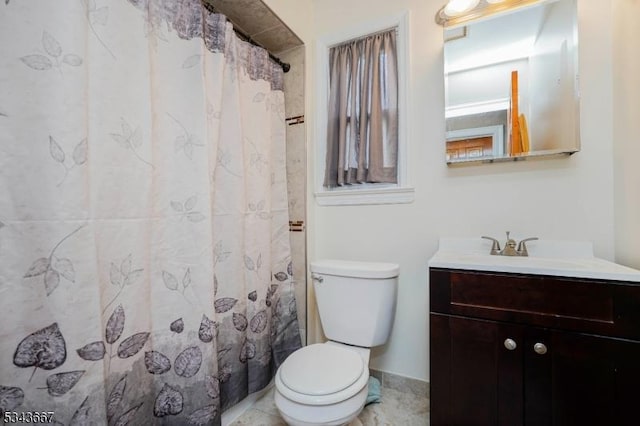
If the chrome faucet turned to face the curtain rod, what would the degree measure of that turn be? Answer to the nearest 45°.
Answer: approximately 90° to its right

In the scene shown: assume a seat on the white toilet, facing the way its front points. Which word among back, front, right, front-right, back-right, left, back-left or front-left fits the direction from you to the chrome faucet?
back-left

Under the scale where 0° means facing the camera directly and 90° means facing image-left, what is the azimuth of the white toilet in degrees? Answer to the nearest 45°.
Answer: approximately 45°

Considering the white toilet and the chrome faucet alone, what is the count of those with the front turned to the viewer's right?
0

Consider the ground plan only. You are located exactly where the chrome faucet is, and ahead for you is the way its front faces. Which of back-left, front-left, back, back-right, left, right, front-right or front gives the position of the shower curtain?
front-right

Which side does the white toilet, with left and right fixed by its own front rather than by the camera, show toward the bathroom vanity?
left
